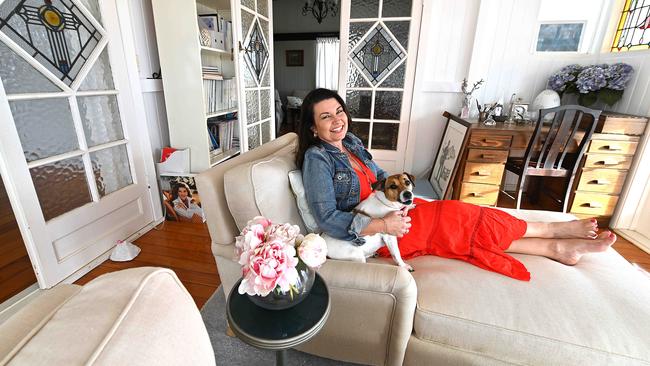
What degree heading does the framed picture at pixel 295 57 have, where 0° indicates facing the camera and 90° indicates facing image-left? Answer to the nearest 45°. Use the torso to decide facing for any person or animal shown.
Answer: approximately 0°

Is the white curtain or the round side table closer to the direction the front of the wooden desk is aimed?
the round side table

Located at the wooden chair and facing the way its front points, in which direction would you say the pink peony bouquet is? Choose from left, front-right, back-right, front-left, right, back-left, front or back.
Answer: back-left

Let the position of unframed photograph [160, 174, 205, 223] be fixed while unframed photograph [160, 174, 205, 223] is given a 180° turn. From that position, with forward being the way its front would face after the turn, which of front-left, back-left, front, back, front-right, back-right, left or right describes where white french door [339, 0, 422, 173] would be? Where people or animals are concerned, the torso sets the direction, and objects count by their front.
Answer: right

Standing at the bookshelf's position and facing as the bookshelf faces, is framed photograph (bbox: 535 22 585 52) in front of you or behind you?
in front

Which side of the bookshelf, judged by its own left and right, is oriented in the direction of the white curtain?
left

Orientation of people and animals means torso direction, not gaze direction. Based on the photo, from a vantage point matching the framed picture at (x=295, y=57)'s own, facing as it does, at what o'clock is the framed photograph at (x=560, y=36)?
the framed photograph at (x=560, y=36) is roughly at 11 o'clock from the framed picture at (x=295, y=57).

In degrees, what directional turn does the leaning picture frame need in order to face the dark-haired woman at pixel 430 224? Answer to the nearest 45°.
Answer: approximately 45° to its left
